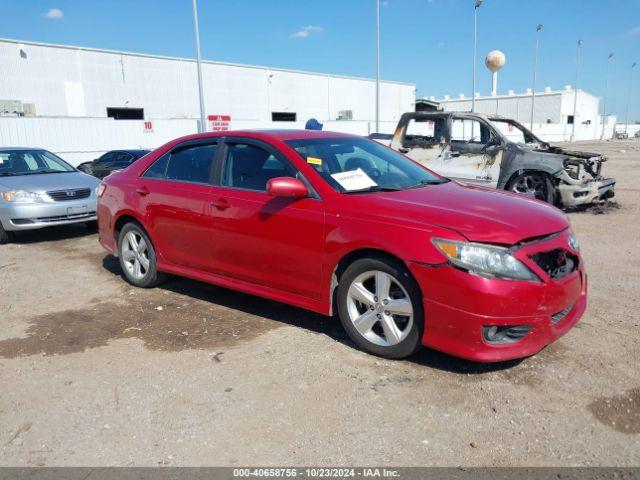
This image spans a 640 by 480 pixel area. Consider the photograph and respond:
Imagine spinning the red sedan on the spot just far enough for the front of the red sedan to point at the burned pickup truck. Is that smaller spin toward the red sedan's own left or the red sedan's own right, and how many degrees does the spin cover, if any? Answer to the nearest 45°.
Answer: approximately 90° to the red sedan's own left

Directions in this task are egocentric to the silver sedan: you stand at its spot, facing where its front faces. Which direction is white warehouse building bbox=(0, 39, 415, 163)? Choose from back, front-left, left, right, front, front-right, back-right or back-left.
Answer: back-left

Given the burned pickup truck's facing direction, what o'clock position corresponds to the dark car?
The dark car is roughly at 5 o'clock from the burned pickup truck.

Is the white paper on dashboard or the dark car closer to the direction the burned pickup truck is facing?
the white paper on dashboard

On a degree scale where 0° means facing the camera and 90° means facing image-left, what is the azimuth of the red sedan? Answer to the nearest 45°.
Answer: approximately 315°

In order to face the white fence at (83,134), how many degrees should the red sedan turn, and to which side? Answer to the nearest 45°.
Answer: approximately 180°

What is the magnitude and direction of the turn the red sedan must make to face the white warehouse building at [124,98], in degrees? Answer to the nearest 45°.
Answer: approximately 180°

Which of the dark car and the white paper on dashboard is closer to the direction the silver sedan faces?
the white paper on dashboard

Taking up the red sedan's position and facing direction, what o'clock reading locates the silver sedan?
The silver sedan is roughly at 6 o'clock from the red sedan.

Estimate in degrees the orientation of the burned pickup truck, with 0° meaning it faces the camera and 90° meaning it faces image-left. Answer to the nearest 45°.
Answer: approximately 315°
